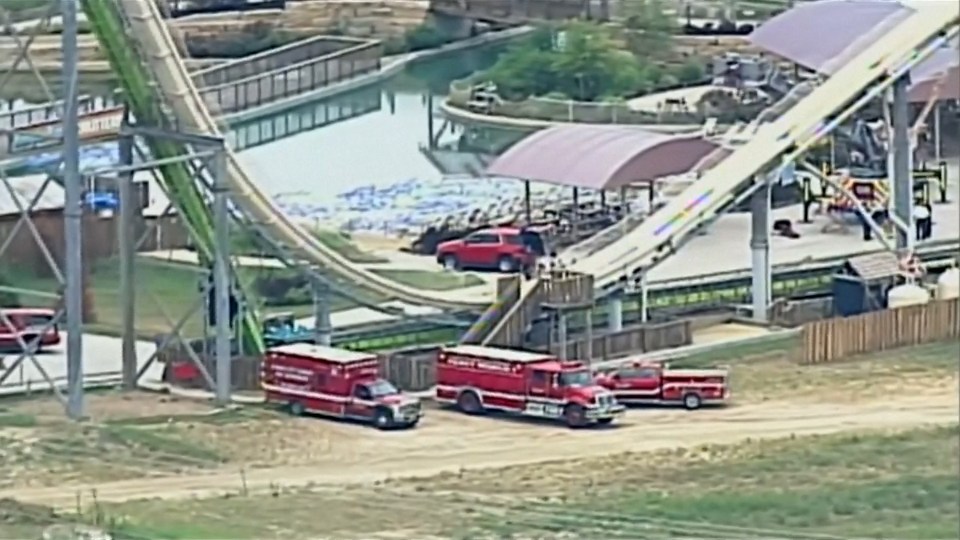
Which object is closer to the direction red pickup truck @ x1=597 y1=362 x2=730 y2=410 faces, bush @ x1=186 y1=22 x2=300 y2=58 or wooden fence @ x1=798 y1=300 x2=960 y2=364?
the bush

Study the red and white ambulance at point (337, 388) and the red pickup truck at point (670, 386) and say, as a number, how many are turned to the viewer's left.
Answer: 1

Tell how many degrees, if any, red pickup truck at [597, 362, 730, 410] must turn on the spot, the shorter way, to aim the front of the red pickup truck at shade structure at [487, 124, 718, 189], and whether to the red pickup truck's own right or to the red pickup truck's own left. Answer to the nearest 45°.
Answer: approximately 90° to the red pickup truck's own right

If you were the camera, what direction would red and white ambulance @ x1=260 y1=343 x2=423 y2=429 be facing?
facing the viewer and to the right of the viewer

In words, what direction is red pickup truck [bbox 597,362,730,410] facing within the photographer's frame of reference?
facing to the left of the viewer

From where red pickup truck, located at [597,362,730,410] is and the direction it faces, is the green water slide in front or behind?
in front

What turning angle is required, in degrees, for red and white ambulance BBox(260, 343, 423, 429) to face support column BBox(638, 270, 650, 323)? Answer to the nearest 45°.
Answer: approximately 90° to its left

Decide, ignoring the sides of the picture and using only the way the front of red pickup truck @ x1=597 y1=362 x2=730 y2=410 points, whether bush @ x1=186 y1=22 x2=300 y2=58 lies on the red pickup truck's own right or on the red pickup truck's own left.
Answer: on the red pickup truck's own right

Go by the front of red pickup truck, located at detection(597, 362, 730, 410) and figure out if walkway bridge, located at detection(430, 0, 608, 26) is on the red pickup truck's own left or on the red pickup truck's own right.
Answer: on the red pickup truck's own right

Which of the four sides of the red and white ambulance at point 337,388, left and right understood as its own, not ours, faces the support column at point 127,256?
back
